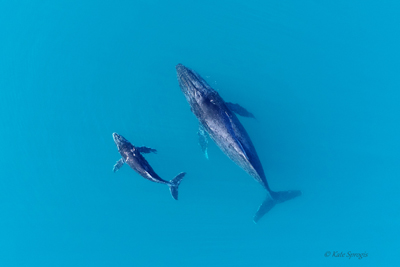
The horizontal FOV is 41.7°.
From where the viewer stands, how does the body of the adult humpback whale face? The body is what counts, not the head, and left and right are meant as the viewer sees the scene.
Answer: facing away from the viewer and to the left of the viewer
